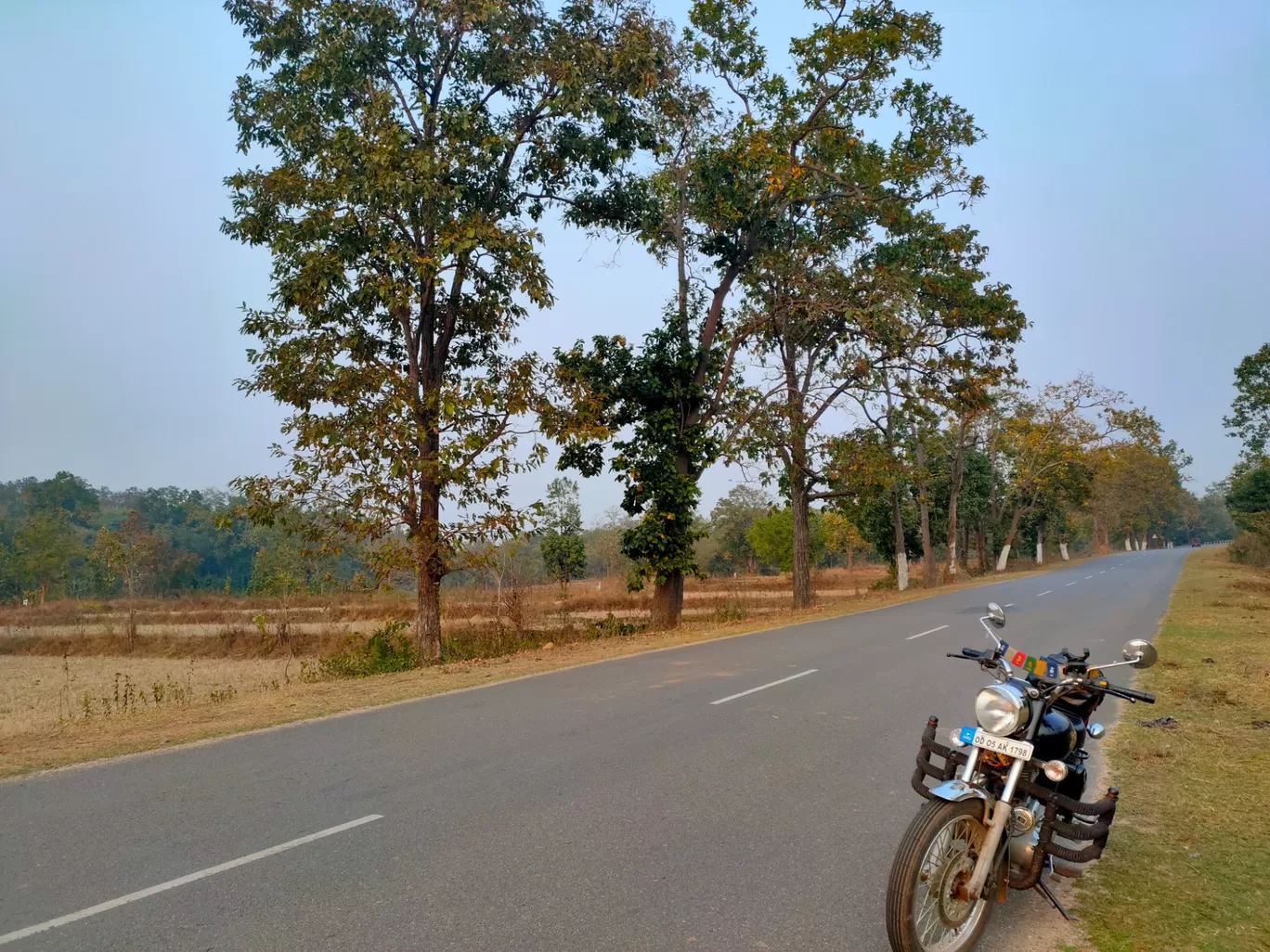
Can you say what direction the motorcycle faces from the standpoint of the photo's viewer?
facing the viewer and to the left of the viewer

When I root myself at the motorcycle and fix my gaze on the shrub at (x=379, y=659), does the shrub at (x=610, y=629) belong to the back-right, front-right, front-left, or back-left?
front-right

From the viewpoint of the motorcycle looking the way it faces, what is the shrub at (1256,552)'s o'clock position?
The shrub is roughly at 5 o'clock from the motorcycle.

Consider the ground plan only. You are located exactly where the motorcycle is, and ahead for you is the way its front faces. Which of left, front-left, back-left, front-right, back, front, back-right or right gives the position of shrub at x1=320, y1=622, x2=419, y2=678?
right

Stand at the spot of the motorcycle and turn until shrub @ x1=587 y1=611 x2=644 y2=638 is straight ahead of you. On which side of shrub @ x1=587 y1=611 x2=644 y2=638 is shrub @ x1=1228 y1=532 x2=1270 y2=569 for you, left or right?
right

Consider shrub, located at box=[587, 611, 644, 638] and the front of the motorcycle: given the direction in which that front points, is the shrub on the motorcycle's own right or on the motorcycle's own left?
on the motorcycle's own right
